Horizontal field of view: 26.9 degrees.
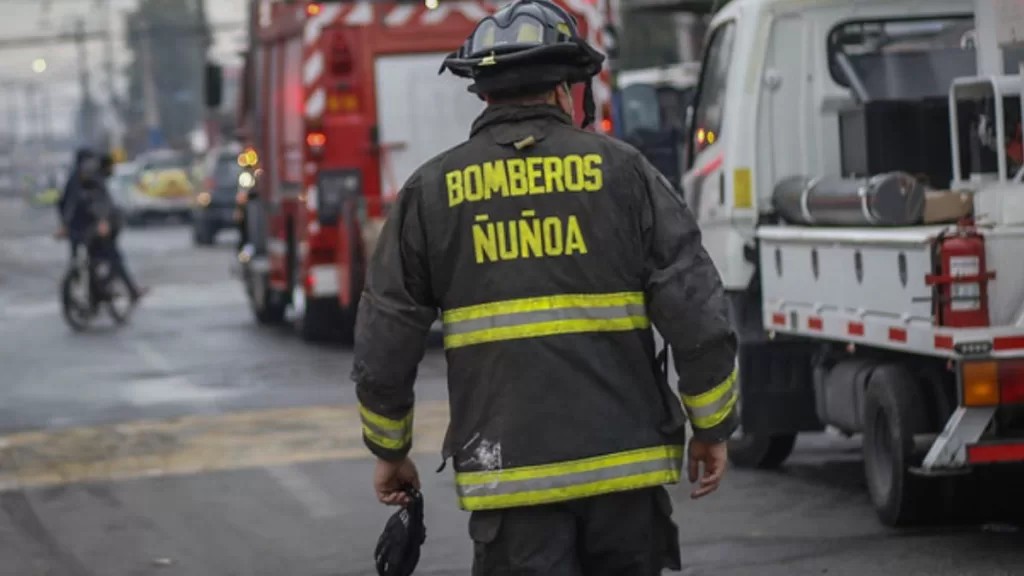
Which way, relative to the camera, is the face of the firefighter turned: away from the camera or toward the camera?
away from the camera

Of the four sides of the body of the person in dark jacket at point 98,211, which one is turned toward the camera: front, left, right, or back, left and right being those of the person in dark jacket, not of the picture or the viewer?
left

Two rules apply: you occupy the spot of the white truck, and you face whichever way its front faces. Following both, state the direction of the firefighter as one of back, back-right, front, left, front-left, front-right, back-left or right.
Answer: back-left

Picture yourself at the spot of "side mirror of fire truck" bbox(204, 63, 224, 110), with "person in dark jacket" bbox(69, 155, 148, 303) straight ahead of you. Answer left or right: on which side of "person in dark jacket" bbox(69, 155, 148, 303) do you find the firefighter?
left

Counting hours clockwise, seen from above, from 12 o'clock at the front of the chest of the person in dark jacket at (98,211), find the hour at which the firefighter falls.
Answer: The firefighter is roughly at 9 o'clock from the person in dark jacket.

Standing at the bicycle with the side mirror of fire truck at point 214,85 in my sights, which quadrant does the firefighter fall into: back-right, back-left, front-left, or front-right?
back-right

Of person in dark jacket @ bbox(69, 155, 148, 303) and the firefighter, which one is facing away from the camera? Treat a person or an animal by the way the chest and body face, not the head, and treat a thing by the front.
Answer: the firefighter

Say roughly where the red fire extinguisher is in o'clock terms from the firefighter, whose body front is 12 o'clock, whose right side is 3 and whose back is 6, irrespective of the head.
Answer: The red fire extinguisher is roughly at 1 o'clock from the firefighter.

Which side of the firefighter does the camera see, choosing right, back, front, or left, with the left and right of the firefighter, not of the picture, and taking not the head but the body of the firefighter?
back

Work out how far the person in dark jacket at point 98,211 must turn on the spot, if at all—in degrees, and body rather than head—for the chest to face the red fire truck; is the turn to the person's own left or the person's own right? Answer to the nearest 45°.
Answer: approximately 135° to the person's own left

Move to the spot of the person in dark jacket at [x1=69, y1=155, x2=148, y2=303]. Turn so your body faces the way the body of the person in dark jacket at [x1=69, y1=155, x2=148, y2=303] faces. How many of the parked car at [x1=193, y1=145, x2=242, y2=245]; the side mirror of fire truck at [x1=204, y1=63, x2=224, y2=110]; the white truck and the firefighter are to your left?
2

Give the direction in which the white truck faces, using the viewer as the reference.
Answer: facing away from the viewer and to the left of the viewer
